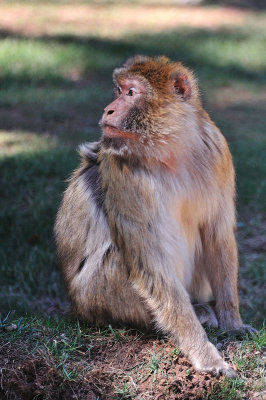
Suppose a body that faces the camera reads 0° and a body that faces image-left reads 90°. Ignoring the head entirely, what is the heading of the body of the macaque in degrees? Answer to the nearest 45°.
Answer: approximately 315°
